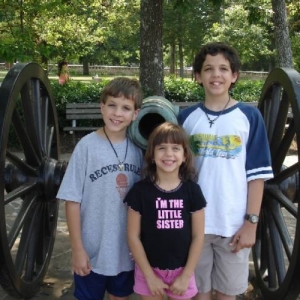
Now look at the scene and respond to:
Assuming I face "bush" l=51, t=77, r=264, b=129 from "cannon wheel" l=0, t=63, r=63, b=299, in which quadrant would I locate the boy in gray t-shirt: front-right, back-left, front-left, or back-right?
back-right

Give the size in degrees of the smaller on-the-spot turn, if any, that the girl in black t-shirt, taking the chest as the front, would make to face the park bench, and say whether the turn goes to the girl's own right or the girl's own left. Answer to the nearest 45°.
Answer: approximately 180°

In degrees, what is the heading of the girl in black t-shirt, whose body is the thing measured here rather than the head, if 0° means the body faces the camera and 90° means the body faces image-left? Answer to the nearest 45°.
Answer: approximately 0°

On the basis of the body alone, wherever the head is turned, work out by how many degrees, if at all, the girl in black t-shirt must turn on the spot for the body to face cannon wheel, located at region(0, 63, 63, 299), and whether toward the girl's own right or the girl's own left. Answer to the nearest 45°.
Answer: approximately 135° to the girl's own right

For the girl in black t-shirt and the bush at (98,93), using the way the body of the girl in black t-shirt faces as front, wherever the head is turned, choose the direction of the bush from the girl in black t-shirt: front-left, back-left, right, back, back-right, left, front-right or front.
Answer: back

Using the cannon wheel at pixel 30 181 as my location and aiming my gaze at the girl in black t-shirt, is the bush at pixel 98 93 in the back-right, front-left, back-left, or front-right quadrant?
back-left
